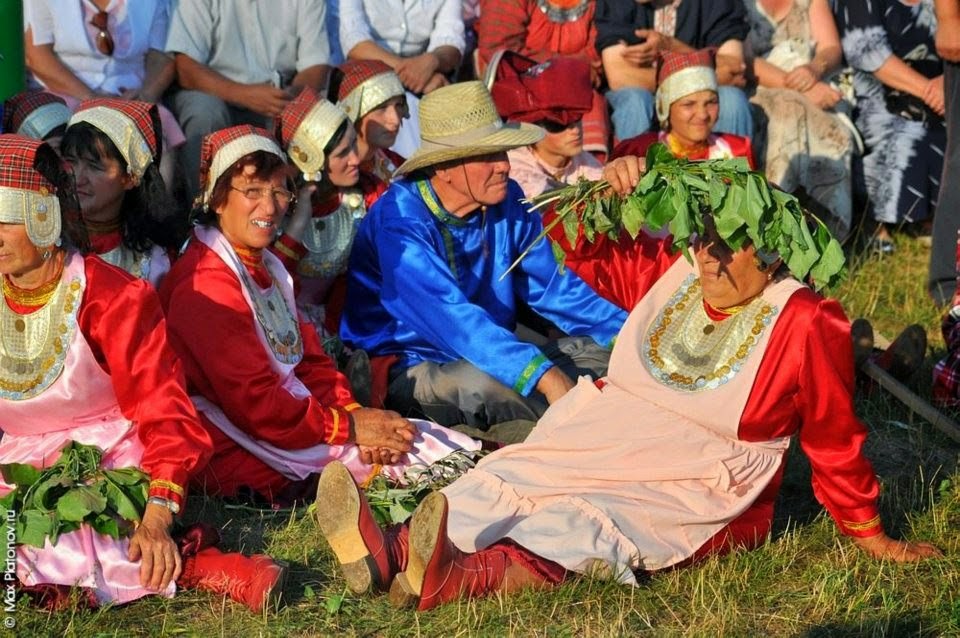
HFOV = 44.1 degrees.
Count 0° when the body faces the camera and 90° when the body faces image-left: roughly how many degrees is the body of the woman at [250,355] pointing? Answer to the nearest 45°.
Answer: approximately 315°

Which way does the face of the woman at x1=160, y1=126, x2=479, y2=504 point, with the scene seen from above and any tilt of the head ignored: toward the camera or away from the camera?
toward the camera

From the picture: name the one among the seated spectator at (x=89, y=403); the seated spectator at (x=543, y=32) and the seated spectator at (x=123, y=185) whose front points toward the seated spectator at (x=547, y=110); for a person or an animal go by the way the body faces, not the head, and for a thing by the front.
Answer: the seated spectator at (x=543, y=32)

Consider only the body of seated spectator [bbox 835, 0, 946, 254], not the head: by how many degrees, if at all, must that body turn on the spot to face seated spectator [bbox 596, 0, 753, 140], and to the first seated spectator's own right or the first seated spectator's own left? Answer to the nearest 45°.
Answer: approximately 45° to the first seated spectator's own right

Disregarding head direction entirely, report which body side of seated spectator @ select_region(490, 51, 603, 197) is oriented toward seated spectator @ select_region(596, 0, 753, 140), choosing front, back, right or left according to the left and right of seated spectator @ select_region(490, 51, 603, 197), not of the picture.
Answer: left

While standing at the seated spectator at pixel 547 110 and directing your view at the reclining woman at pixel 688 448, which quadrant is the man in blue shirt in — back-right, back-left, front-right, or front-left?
front-right

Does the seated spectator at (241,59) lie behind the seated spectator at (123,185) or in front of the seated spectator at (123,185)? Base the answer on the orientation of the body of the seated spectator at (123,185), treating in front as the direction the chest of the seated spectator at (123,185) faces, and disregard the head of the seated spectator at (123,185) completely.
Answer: behind

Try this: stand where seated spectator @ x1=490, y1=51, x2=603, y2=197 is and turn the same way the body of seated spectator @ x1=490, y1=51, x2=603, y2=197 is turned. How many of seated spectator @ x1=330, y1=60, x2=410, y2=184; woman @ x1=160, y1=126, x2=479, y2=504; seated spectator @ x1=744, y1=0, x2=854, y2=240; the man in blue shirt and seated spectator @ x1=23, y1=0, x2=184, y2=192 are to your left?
1

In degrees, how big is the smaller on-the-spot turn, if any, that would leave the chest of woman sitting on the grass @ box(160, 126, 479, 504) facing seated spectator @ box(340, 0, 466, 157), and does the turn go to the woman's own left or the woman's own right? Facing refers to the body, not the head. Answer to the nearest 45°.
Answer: approximately 135° to the woman's own left

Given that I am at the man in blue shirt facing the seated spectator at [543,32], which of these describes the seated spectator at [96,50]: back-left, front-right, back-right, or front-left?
front-left

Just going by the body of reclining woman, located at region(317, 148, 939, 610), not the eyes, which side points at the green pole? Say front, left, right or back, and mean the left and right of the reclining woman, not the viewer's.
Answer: right

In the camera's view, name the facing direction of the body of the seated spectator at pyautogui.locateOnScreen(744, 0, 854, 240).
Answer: toward the camera

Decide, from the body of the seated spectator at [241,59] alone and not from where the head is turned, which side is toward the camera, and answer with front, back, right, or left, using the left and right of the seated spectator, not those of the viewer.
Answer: front

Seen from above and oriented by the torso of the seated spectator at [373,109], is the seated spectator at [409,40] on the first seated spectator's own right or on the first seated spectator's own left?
on the first seated spectator's own left

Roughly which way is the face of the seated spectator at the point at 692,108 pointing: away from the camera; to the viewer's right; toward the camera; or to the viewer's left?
toward the camera

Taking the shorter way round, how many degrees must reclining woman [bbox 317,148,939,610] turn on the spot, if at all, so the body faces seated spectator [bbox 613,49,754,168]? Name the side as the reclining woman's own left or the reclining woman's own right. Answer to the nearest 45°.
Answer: approximately 135° to the reclining woman's own right
